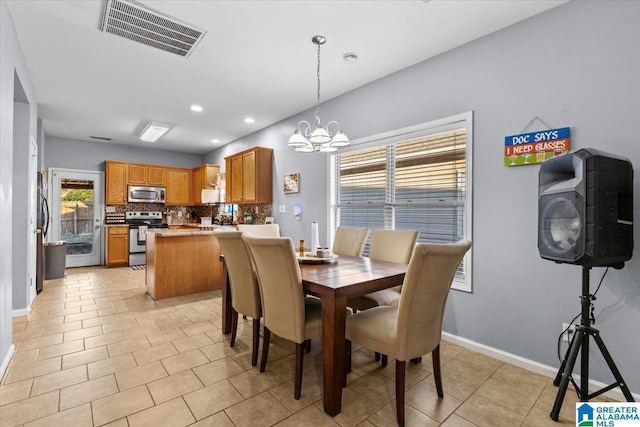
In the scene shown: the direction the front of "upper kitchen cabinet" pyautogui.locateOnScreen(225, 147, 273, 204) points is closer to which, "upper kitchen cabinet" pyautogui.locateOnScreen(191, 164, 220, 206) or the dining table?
the dining table

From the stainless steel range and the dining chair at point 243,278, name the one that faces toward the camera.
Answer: the stainless steel range

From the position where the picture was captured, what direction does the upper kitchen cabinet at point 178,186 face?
facing the viewer

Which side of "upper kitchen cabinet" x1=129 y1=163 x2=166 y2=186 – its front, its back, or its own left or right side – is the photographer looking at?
front

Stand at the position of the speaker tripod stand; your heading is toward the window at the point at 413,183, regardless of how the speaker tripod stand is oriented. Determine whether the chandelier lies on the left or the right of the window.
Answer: left

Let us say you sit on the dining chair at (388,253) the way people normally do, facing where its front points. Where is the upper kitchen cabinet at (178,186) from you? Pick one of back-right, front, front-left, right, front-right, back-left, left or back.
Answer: right

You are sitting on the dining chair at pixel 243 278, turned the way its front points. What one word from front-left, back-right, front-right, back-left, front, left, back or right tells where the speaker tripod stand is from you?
right

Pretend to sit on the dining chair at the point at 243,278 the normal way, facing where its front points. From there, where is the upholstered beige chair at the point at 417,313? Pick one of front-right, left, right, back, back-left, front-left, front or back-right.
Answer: right

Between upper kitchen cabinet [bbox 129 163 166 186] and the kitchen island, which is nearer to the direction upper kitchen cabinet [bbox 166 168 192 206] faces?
the kitchen island

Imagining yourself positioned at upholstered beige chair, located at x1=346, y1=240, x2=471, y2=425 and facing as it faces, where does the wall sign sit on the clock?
The wall sign is roughly at 3 o'clock from the upholstered beige chair.

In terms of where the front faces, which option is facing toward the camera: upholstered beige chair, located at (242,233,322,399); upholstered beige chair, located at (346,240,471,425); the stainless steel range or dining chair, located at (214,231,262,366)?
the stainless steel range

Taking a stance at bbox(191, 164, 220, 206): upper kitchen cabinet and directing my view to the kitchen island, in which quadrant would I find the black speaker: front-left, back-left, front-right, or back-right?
front-left

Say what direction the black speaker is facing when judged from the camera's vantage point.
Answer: facing the viewer and to the left of the viewer

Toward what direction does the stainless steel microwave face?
toward the camera

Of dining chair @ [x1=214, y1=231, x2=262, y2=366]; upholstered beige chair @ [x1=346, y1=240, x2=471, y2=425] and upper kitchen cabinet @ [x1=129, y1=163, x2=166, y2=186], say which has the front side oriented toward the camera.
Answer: the upper kitchen cabinet

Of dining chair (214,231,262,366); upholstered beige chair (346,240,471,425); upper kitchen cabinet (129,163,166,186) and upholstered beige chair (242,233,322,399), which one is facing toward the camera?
the upper kitchen cabinet

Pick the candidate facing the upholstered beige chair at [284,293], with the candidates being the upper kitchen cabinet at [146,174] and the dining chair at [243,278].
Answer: the upper kitchen cabinet

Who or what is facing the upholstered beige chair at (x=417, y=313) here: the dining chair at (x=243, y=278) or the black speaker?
the black speaker

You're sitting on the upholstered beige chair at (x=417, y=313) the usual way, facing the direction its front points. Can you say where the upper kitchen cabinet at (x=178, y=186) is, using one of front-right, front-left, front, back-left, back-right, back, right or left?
front
